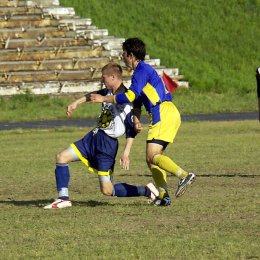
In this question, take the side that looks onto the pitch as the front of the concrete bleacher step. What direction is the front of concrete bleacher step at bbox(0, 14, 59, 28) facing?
toward the camera

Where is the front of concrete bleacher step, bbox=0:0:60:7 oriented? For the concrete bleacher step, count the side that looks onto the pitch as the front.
toward the camera

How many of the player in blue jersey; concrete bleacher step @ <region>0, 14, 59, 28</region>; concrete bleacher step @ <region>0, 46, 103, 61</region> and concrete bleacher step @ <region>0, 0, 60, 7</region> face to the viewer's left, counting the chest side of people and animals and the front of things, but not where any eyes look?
1

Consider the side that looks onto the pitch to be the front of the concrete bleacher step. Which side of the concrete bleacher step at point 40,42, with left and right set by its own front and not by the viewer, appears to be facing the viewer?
front

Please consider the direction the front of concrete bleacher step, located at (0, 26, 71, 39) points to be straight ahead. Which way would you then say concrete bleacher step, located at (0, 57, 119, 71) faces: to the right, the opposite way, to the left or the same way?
the same way

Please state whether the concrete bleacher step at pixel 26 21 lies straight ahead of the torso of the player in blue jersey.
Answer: no

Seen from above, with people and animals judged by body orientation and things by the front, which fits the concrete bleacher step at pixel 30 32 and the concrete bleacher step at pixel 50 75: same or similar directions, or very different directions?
same or similar directions

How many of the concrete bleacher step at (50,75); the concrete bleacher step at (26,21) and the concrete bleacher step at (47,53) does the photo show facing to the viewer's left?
0

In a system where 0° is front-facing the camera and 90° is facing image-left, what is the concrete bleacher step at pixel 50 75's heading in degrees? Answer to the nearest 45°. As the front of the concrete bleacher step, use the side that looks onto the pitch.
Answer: approximately 0°

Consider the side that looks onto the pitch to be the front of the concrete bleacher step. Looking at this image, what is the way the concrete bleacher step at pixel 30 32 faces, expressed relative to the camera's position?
facing the viewer

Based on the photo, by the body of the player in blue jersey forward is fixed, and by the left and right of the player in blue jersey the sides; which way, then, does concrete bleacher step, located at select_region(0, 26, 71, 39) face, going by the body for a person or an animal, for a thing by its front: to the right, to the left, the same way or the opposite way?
to the left

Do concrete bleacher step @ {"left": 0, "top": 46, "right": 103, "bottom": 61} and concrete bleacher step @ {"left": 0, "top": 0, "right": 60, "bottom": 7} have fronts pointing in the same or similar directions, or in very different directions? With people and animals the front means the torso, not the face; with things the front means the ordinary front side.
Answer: same or similar directions

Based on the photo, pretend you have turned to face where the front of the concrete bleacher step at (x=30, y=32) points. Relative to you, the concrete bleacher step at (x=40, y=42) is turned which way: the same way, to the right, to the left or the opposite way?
the same way

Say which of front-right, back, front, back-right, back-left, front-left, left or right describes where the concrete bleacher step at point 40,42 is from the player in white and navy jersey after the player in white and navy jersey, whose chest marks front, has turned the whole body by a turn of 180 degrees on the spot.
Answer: front-left

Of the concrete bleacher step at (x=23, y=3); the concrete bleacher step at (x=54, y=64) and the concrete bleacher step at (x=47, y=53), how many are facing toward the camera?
3

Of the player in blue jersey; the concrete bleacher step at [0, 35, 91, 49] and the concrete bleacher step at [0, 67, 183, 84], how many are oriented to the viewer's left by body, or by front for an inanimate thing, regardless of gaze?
1

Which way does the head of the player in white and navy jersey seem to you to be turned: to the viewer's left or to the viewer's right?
to the viewer's left

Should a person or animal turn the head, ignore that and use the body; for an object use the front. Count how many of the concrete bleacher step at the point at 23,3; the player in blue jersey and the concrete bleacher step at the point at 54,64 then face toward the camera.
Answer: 2
